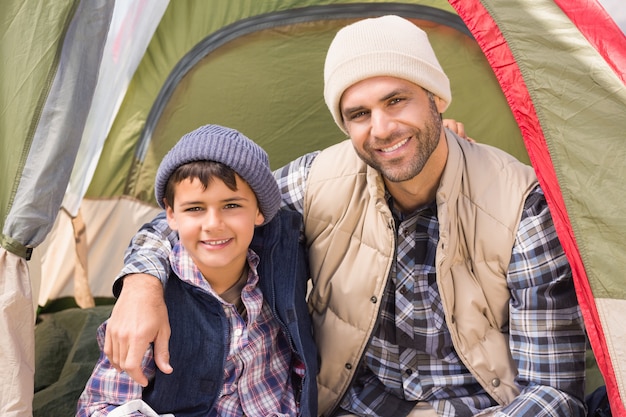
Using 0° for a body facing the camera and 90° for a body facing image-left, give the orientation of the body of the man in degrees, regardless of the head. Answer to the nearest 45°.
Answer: approximately 0°

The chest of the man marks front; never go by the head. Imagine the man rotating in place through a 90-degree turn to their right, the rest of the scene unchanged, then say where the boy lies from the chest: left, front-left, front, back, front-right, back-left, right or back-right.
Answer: front

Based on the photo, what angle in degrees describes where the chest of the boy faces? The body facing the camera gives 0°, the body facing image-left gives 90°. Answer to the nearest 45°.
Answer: approximately 0°
